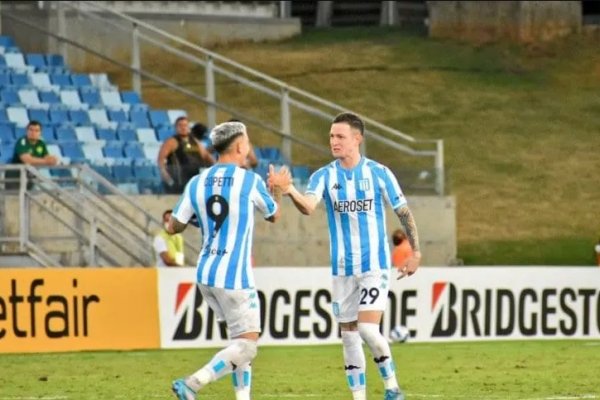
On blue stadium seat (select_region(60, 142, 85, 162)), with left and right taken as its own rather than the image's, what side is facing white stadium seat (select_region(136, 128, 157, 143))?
left

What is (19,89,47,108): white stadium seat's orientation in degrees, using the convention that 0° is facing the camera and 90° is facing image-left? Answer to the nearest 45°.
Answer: approximately 315°

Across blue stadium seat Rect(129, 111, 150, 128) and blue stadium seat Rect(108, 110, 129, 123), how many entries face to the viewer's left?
0

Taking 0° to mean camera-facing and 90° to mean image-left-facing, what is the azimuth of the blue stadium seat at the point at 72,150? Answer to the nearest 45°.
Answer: approximately 315°

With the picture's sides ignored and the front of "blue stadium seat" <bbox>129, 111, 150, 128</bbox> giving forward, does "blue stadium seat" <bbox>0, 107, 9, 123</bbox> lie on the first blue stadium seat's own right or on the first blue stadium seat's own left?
on the first blue stadium seat's own right

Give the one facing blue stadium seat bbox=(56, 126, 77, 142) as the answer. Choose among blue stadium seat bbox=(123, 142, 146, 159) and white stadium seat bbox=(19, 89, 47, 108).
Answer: white stadium seat bbox=(19, 89, 47, 108)

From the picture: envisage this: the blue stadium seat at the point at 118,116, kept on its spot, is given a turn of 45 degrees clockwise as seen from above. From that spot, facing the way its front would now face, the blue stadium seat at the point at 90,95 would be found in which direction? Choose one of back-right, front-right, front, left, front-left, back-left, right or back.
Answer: back-right

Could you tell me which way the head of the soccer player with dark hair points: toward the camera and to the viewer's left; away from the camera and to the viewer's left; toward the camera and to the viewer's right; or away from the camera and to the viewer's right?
toward the camera and to the viewer's left
